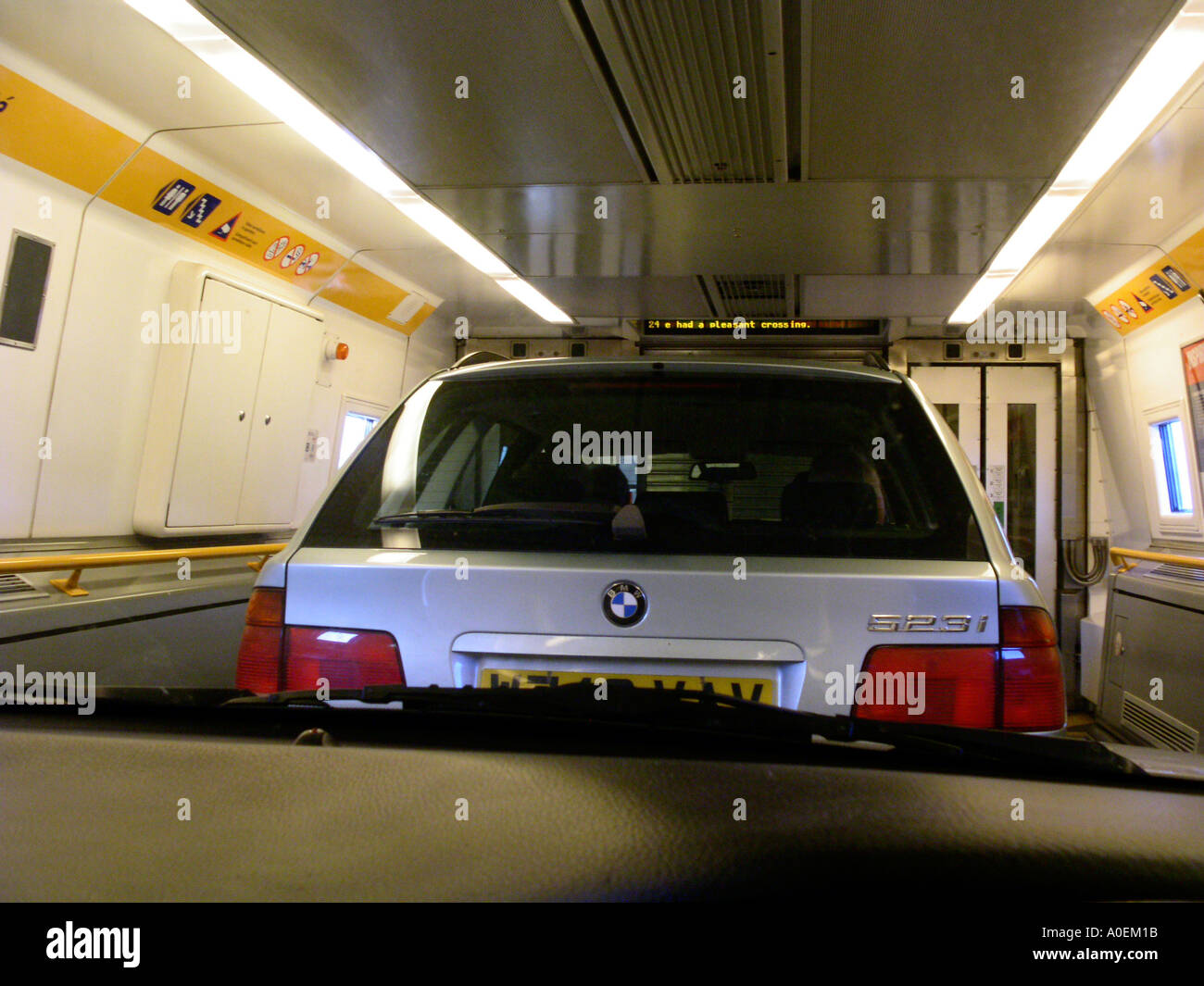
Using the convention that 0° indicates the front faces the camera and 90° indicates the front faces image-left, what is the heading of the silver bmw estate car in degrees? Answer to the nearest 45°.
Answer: approximately 180°
